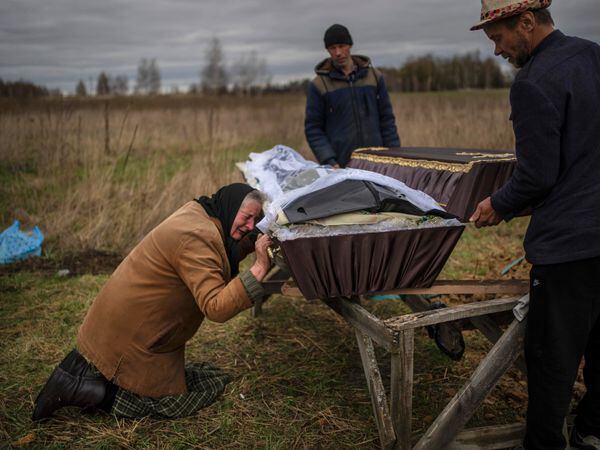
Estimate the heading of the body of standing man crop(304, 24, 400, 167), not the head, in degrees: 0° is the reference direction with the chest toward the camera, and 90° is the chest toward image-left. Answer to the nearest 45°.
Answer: approximately 0°

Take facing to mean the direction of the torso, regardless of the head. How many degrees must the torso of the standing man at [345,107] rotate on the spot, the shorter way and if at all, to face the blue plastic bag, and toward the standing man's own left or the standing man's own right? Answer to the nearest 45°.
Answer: approximately 90° to the standing man's own right

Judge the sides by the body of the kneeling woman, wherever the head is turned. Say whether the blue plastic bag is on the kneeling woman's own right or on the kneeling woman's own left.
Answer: on the kneeling woman's own left

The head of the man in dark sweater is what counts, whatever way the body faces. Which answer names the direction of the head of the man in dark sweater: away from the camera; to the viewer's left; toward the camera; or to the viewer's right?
to the viewer's left

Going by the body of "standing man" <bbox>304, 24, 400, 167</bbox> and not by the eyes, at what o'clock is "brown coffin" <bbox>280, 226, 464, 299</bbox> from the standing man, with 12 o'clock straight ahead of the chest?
The brown coffin is roughly at 12 o'clock from the standing man.

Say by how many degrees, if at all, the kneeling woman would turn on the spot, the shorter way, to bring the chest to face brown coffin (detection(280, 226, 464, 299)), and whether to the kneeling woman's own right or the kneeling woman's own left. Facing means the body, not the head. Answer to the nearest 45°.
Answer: approximately 45° to the kneeling woman's own right

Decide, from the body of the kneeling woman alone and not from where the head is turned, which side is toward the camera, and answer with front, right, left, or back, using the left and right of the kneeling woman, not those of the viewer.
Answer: right

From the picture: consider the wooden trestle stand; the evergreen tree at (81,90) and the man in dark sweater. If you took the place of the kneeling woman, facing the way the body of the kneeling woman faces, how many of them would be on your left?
1

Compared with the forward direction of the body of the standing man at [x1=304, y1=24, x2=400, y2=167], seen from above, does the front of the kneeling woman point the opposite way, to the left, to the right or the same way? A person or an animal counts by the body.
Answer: to the left

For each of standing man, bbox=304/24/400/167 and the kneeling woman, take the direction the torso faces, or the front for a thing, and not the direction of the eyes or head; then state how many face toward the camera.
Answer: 1

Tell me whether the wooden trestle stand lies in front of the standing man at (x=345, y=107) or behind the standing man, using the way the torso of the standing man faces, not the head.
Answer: in front

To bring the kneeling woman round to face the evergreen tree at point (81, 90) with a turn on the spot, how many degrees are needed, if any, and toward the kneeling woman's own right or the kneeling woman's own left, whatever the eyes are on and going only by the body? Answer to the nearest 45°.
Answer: approximately 90° to the kneeling woman's own left

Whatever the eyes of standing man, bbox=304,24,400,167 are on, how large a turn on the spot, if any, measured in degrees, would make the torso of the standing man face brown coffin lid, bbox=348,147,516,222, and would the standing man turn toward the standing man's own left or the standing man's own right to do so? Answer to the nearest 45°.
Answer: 0° — they already face it

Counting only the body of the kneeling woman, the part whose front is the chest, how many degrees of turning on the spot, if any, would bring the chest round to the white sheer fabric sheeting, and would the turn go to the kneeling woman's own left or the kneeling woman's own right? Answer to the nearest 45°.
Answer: approximately 45° to the kneeling woman's own right
